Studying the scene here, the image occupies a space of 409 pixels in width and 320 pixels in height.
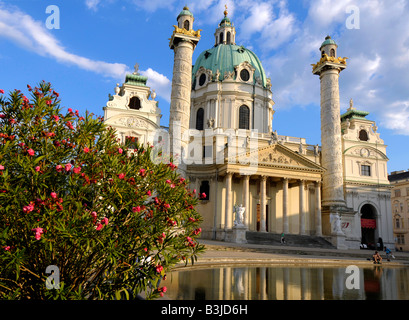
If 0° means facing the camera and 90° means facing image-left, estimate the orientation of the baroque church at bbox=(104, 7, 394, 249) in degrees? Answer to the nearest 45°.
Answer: approximately 315°

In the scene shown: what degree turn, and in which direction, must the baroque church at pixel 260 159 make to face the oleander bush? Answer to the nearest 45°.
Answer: approximately 45° to its right
